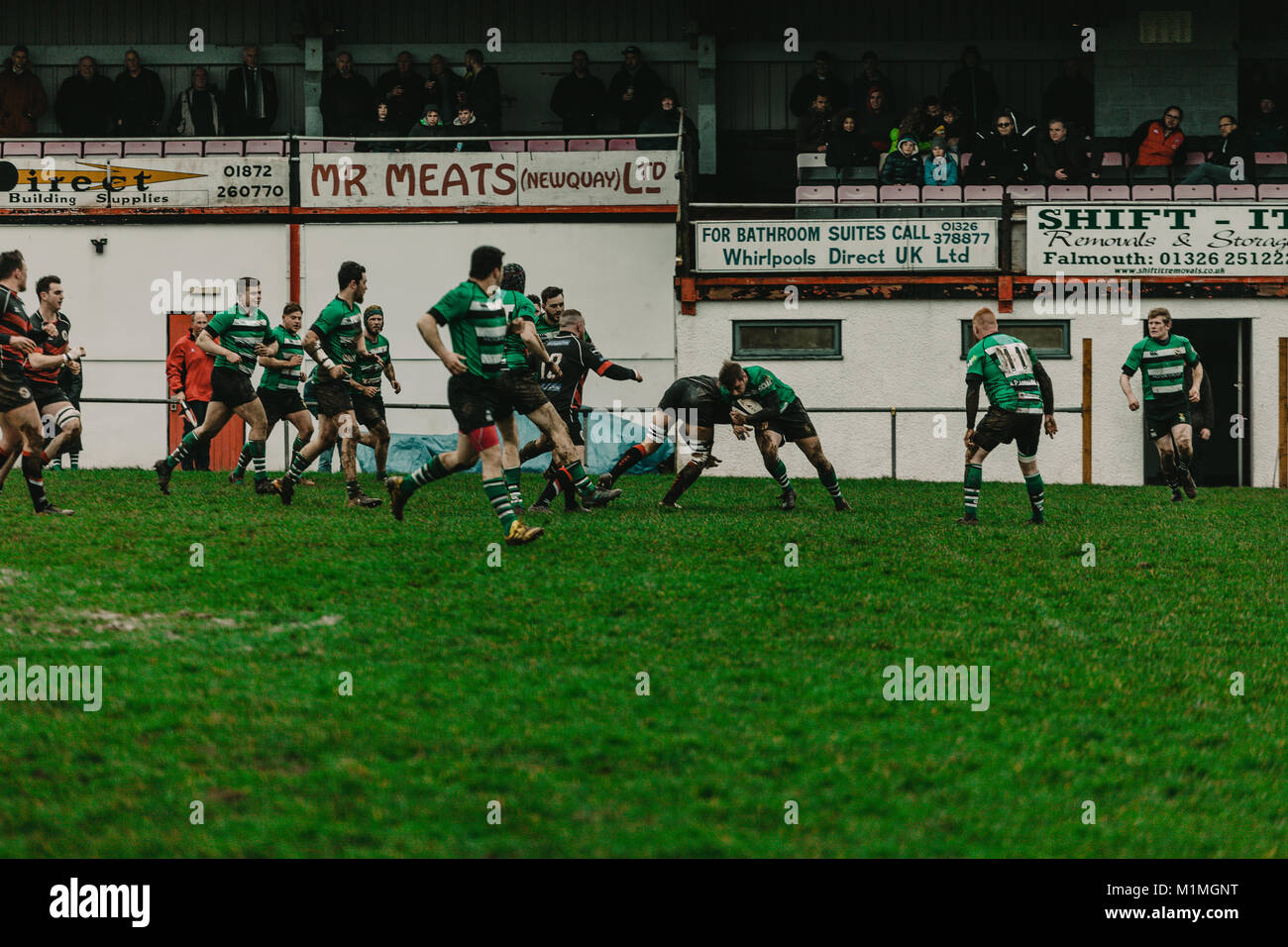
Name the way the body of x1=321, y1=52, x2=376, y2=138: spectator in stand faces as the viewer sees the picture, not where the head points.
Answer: toward the camera

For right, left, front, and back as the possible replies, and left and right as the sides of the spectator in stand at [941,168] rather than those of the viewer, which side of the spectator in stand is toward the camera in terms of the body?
front

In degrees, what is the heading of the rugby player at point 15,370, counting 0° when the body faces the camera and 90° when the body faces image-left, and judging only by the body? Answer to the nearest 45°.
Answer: approximately 270°

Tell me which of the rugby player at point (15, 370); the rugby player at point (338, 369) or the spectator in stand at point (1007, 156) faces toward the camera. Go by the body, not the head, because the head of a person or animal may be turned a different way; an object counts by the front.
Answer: the spectator in stand

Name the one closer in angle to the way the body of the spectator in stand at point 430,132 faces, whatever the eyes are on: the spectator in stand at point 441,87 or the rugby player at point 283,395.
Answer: the rugby player

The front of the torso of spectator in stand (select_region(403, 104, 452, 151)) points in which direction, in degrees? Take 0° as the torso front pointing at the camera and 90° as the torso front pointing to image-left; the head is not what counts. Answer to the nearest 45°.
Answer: approximately 0°

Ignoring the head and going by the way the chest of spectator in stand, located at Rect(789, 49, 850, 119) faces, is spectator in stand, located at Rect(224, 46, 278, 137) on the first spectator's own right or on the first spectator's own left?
on the first spectator's own right

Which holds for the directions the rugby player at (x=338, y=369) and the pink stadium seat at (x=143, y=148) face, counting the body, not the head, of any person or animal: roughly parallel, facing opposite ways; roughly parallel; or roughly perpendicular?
roughly perpendicular

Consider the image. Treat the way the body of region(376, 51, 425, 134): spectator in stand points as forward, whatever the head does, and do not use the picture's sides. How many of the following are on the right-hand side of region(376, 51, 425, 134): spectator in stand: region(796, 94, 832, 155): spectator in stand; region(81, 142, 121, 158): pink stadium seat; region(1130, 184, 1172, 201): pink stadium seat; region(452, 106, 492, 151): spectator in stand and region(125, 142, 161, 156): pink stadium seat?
2

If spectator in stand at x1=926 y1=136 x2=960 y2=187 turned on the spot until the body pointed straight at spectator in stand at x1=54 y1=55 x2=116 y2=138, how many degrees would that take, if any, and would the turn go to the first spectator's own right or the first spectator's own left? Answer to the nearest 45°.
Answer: approximately 90° to the first spectator's own right

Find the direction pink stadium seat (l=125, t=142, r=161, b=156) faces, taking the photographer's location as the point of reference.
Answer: facing the viewer

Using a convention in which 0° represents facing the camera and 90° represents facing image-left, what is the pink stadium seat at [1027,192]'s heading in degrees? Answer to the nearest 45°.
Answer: approximately 0°

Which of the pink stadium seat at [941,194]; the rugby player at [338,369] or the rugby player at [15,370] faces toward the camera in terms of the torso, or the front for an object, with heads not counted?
the pink stadium seat

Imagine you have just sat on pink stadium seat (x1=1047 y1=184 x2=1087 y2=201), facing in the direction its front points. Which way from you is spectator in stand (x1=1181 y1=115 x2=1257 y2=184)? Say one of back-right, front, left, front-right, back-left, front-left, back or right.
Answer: back-left

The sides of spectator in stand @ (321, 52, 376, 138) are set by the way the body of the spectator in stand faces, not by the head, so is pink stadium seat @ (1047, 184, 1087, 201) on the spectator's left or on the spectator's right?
on the spectator's left
